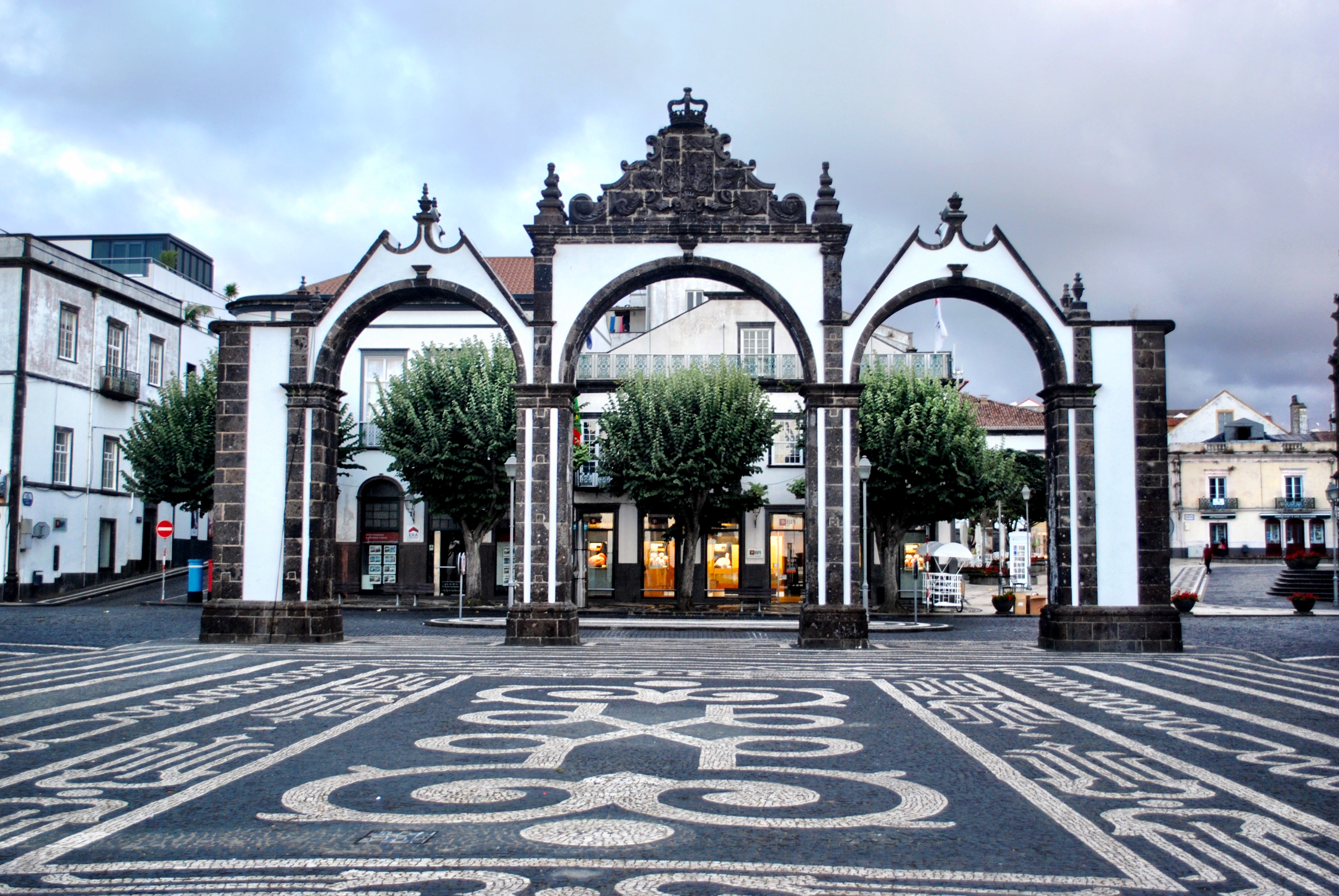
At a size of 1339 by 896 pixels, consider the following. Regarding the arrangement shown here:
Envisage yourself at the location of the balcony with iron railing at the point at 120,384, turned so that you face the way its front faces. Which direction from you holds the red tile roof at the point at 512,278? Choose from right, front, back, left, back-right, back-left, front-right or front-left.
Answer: front-left

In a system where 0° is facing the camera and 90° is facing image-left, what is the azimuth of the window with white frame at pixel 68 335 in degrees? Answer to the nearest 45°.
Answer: approximately 315°

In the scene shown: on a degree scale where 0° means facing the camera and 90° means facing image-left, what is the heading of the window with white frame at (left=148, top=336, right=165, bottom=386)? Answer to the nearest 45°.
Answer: approximately 315°

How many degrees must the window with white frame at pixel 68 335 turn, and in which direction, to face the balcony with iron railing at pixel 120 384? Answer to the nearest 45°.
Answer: approximately 90° to its left

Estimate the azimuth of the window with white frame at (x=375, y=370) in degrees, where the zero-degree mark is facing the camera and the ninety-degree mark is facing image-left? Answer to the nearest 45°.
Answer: approximately 0°

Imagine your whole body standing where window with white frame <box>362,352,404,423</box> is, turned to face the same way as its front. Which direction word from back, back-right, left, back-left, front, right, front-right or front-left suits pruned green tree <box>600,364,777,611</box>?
front-left
